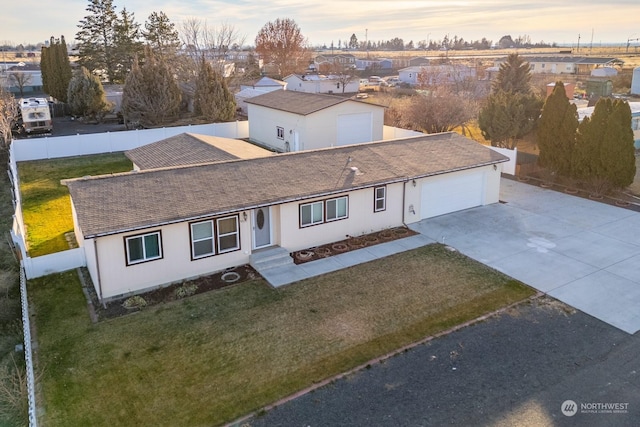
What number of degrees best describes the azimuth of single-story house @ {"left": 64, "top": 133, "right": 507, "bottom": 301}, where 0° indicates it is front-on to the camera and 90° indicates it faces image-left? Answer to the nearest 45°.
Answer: approximately 315°

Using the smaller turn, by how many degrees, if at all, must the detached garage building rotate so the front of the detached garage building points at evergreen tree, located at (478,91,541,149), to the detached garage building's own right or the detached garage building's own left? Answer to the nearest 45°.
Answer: approximately 45° to the detached garage building's own left

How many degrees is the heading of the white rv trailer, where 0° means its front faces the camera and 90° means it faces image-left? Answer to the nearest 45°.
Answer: approximately 0°

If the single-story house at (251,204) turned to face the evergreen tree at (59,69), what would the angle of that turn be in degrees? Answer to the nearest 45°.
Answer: approximately 180°

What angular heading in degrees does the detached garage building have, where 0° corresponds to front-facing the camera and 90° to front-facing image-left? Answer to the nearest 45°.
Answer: approximately 315°
